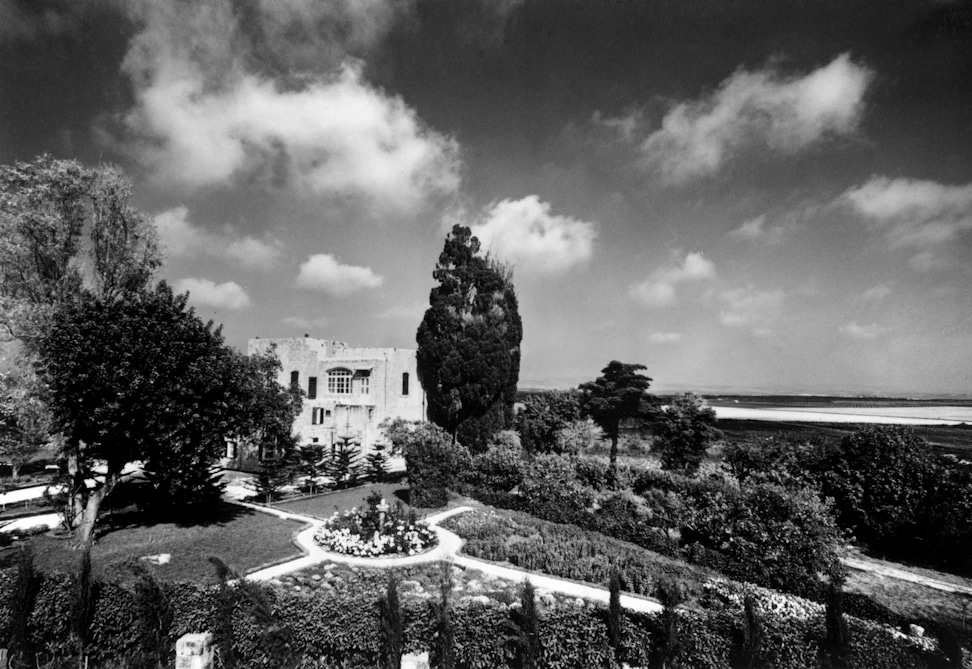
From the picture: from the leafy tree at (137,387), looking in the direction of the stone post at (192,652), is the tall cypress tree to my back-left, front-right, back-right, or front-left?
back-left

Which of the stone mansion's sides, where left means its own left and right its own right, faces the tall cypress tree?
left

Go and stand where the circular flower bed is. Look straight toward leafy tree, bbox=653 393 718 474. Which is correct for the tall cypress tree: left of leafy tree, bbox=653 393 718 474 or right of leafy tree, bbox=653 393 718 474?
left

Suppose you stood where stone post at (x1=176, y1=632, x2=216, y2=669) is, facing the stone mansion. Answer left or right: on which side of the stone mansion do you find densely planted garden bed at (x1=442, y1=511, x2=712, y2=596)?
right

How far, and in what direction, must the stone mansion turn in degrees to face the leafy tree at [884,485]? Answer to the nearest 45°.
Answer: approximately 45° to its left

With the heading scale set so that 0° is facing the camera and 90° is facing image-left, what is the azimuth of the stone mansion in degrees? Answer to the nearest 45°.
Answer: approximately 0°

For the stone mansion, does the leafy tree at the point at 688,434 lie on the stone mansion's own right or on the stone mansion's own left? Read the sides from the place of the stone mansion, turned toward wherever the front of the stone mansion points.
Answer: on the stone mansion's own left

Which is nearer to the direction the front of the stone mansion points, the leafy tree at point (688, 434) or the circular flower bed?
the circular flower bed

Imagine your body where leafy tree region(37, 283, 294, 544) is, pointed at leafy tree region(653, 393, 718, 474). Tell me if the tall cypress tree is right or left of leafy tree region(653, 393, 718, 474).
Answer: left

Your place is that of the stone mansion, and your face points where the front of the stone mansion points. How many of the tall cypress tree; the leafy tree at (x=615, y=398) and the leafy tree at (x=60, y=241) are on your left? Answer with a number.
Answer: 2
